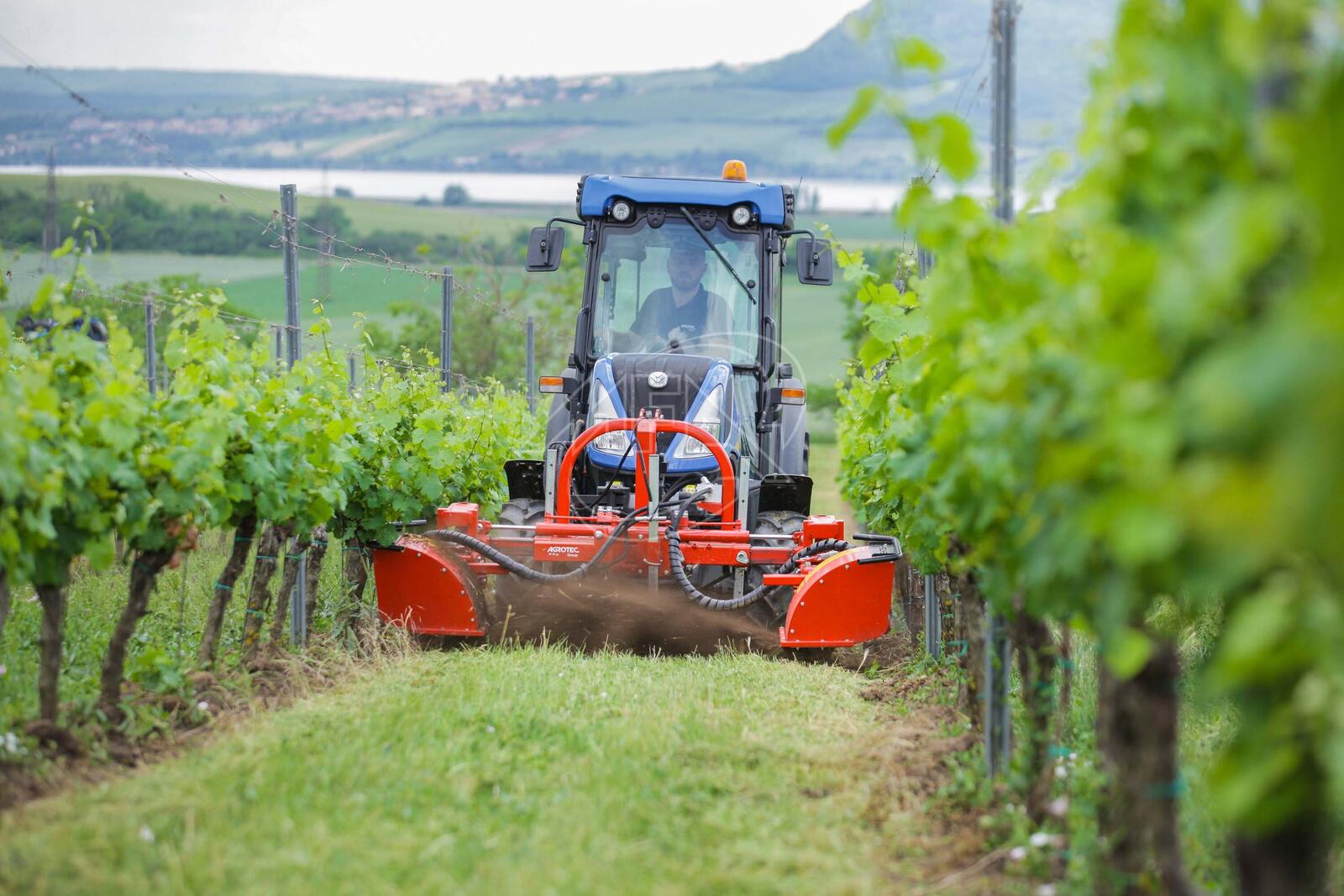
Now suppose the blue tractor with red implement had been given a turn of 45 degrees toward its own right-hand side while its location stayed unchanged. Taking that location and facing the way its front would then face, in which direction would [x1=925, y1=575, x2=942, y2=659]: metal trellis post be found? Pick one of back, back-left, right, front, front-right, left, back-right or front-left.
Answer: left

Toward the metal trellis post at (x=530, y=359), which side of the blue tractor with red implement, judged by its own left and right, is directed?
back

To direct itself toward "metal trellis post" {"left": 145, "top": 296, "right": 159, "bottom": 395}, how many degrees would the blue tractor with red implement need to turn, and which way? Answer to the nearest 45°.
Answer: approximately 135° to its right

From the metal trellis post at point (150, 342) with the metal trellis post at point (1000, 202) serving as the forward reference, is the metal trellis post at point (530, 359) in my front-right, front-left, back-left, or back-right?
back-left

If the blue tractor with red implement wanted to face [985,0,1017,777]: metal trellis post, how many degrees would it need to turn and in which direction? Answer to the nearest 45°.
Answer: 0° — it already faces it

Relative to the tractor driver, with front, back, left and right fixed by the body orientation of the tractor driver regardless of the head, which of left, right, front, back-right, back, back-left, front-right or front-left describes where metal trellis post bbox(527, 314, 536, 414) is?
back

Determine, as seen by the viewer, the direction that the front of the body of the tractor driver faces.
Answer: toward the camera

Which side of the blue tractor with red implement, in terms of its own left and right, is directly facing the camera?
front
